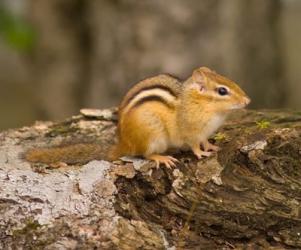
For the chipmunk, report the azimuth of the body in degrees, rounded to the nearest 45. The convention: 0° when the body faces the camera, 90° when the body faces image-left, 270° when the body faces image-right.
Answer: approximately 270°
